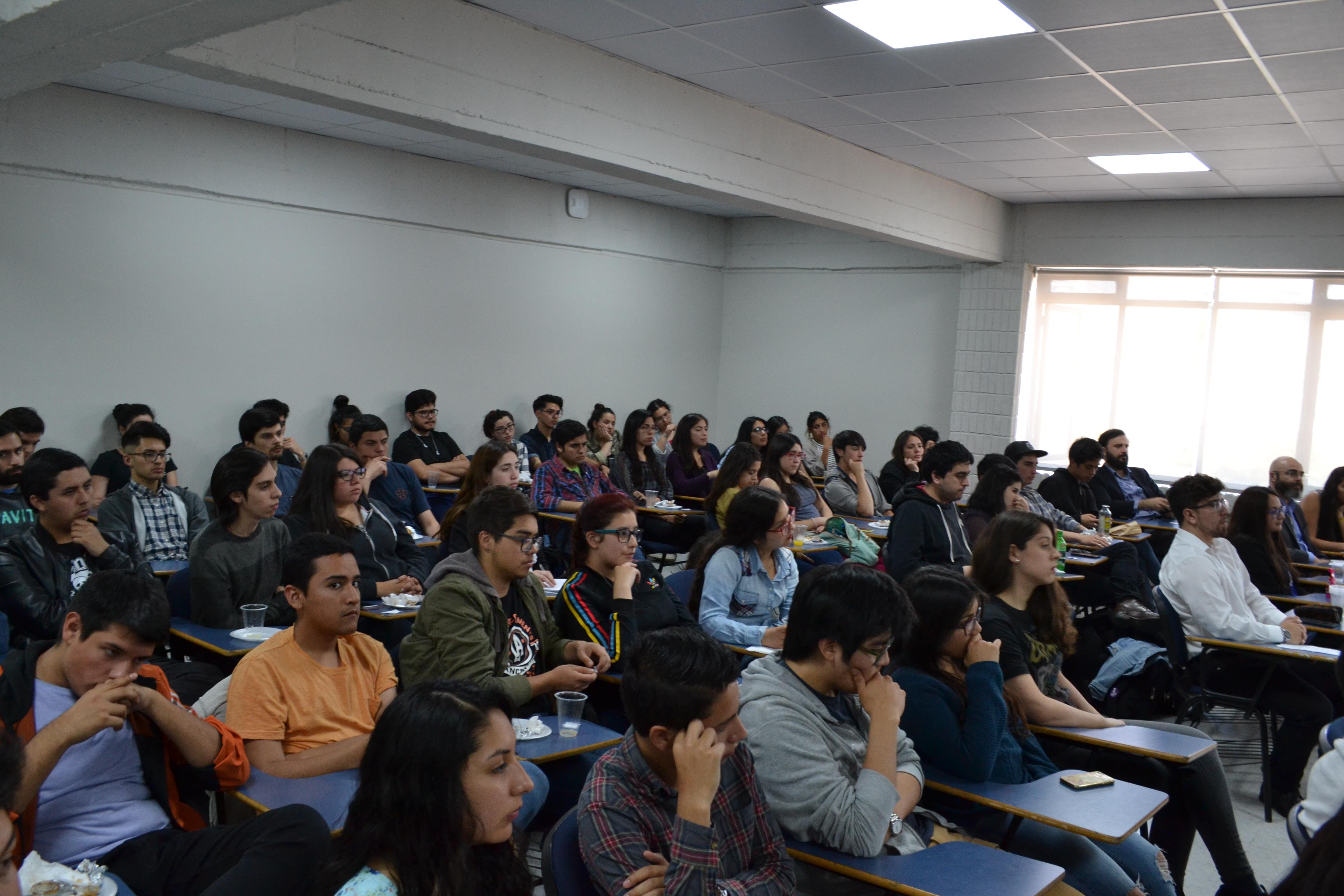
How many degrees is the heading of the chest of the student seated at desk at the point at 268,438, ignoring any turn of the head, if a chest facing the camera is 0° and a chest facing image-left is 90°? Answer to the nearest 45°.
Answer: approximately 315°

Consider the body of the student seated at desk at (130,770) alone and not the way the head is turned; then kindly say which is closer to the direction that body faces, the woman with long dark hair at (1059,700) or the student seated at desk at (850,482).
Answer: the woman with long dark hair

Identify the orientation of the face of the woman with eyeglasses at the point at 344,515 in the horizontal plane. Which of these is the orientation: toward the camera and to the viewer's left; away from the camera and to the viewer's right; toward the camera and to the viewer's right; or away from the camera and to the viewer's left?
toward the camera and to the viewer's right

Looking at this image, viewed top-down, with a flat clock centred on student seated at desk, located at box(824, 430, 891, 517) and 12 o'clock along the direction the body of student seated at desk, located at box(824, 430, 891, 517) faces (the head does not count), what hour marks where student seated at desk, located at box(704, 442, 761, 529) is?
student seated at desk, located at box(704, 442, 761, 529) is roughly at 2 o'clock from student seated at desk, located at box(824, 430, 891, 517).

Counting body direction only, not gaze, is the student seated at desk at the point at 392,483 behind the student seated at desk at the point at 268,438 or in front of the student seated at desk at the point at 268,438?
in front

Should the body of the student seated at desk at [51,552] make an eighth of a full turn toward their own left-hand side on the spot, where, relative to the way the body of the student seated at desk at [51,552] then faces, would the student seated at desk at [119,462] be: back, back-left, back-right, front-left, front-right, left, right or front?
left
